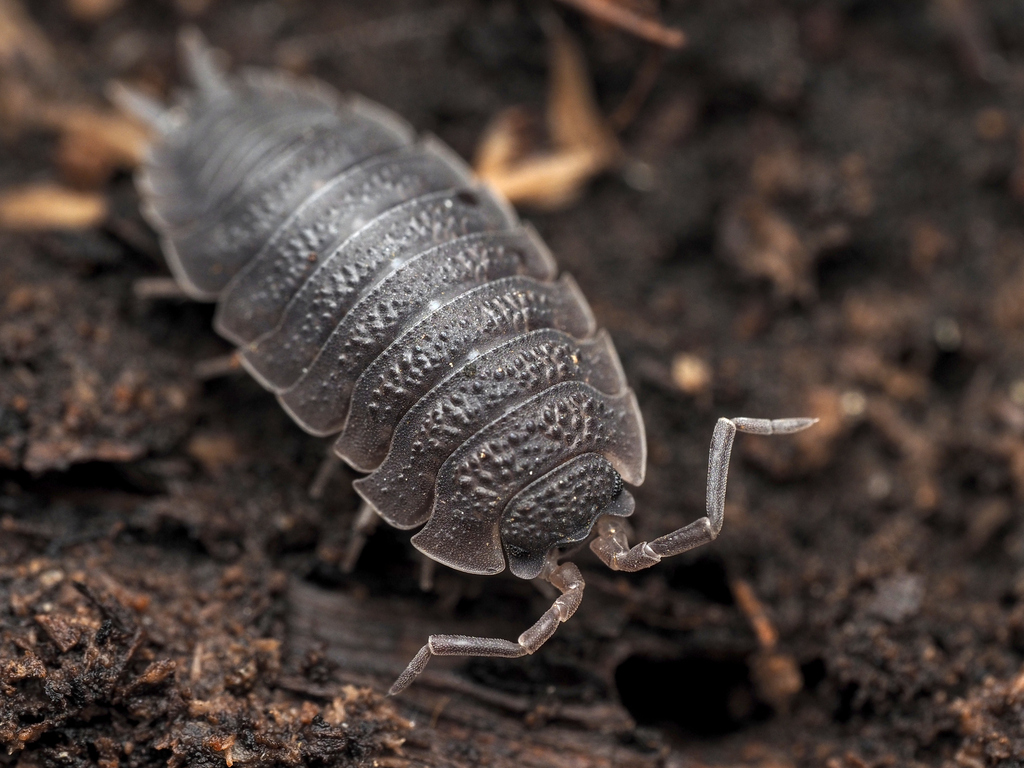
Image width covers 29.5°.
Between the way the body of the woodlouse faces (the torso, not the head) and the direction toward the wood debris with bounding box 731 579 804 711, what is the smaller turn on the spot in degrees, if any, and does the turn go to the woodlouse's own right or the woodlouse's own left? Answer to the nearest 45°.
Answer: approximately 45° to the woodlouse's own left

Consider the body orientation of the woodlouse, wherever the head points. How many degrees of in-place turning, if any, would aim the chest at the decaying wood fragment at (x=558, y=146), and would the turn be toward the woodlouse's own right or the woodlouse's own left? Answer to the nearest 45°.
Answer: approximately 135° to the woodlouse's own left

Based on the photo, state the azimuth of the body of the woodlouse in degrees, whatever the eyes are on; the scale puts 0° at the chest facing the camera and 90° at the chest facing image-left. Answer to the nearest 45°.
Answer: approximately 315°

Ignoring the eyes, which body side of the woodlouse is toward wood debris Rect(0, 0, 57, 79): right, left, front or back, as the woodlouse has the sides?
back

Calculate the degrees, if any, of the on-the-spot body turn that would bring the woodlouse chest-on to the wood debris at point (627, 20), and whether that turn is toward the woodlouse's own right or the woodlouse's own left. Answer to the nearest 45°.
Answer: approximately 135° to the woodlouse's own left

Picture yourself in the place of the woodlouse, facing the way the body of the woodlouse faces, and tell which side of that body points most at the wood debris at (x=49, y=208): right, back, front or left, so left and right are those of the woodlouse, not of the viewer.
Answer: back
